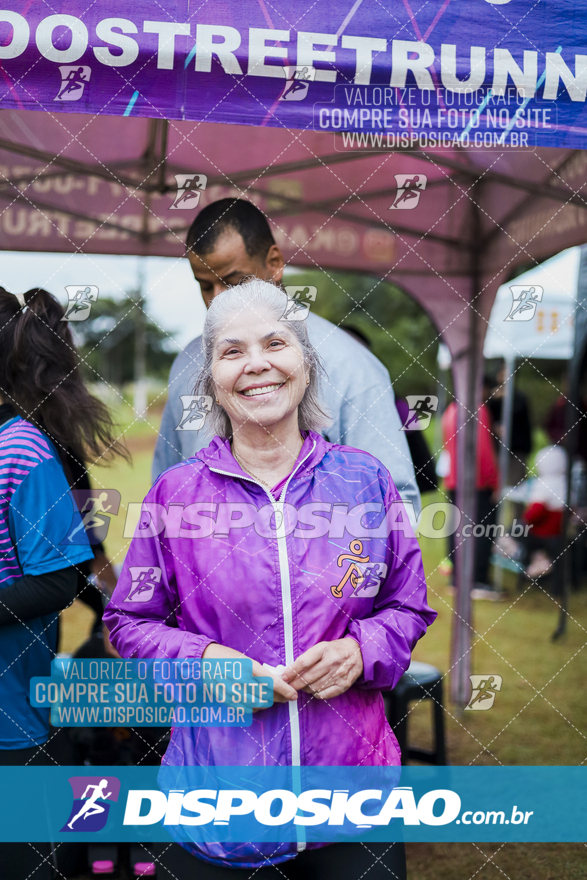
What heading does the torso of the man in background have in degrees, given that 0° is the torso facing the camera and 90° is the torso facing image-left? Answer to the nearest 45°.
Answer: approximately 45°

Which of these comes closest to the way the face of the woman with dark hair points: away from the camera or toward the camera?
away from the camera

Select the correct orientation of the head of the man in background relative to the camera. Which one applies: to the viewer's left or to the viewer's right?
to the viewer's left

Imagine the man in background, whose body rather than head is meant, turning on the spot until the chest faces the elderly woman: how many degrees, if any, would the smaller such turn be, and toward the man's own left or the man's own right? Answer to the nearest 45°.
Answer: approximately 45° to the man's own left

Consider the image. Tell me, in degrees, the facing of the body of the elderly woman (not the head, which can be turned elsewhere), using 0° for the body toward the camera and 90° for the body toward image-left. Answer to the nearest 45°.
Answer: approximately 0°

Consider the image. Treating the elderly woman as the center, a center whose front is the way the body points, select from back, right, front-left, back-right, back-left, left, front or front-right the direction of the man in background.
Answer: back

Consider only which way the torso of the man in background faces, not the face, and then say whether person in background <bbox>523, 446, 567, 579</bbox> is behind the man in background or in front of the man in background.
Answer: behind

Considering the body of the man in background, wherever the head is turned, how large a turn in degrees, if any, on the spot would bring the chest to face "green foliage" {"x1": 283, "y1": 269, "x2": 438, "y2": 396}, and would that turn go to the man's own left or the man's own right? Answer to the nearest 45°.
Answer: approximately 135° to the man's own right
